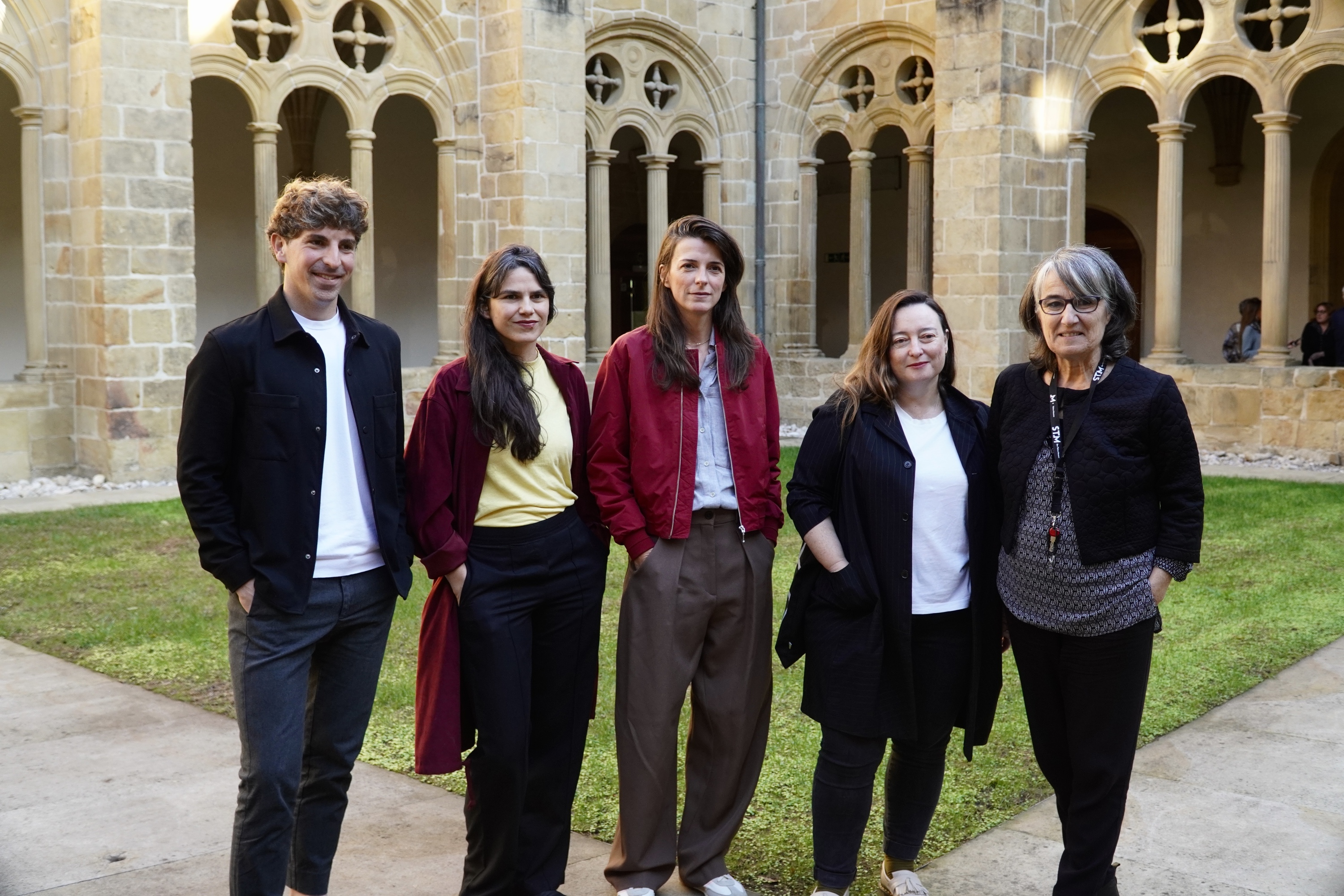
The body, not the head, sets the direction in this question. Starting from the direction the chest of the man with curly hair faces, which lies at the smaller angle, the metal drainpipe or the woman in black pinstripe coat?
the woman in black pinstripe coat

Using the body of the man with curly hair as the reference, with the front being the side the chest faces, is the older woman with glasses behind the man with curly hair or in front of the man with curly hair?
in front

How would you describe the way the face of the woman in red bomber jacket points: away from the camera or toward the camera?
toward the camera

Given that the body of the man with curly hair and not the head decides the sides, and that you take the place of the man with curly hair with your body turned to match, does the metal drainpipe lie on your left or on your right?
on your left

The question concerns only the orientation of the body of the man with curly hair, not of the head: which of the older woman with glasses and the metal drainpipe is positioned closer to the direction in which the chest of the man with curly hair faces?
the older woman with glasses

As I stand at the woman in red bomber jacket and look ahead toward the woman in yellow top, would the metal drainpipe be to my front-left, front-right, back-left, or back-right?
back-right

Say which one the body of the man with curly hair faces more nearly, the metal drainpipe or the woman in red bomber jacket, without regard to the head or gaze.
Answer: the woman in red bomber jacket

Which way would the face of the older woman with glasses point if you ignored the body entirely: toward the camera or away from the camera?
toward the camera

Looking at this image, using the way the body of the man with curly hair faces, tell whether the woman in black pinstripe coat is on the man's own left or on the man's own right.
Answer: on the man's own left

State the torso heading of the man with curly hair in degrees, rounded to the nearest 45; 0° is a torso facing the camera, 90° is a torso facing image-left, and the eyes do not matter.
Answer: approximately 315°

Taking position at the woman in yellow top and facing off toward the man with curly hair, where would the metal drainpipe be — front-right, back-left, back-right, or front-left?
back-right
